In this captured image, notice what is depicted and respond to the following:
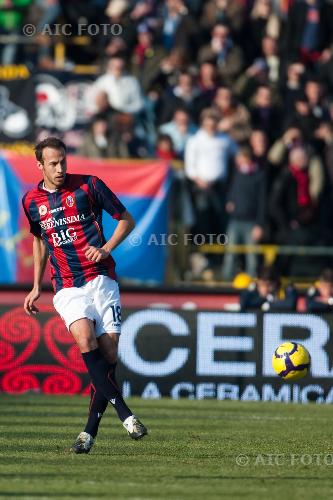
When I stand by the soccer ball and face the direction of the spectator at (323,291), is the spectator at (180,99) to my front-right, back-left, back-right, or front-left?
front-left

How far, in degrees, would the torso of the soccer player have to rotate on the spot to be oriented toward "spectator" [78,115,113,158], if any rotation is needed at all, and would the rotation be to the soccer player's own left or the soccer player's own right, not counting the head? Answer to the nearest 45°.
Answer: approximately 180°

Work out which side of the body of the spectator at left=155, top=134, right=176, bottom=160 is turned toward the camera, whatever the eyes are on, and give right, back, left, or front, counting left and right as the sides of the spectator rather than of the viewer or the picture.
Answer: front

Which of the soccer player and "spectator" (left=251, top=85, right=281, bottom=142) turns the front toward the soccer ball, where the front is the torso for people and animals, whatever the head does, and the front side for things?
the spectator

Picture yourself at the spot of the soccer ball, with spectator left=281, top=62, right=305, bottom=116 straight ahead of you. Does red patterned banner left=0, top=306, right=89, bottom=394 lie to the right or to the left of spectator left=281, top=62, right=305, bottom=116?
left

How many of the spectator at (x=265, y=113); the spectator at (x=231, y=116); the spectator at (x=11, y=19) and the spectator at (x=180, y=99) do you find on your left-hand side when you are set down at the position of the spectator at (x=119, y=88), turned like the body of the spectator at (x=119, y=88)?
3

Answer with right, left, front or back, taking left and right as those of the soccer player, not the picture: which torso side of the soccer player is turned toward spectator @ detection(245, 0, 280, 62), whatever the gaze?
back

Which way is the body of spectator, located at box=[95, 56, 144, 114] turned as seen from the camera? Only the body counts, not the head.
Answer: toward the camera

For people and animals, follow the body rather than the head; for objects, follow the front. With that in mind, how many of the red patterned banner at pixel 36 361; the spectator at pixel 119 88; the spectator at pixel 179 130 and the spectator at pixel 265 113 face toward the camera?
4

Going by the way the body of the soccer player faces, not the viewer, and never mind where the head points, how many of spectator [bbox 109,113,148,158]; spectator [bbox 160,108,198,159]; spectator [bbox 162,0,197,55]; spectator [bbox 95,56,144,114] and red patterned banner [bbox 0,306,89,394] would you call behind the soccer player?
5

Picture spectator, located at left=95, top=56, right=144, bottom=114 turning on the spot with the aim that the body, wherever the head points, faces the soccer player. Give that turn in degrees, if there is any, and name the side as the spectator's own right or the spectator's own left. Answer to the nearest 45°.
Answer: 0° — they already face them

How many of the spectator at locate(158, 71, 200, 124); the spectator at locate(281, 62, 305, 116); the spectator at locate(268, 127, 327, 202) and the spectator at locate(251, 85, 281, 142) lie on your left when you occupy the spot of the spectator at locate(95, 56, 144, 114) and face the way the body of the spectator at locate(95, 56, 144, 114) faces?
4

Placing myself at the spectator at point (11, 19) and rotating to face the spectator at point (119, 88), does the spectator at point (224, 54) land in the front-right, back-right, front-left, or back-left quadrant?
front-left

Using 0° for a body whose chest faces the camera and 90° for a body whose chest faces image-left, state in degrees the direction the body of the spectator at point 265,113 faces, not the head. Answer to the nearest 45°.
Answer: approximately 0°

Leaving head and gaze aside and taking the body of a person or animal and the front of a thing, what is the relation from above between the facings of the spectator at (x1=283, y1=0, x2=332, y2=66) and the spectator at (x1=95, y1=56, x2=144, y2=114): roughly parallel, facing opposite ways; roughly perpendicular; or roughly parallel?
roughly parallel

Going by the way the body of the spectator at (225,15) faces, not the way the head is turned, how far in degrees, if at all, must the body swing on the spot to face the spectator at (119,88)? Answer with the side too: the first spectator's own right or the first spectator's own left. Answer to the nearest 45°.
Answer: approximately 45° to the first spectator's own right

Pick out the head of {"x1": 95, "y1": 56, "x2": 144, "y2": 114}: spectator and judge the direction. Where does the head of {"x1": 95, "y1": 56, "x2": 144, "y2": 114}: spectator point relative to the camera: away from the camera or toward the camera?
toward the camera
